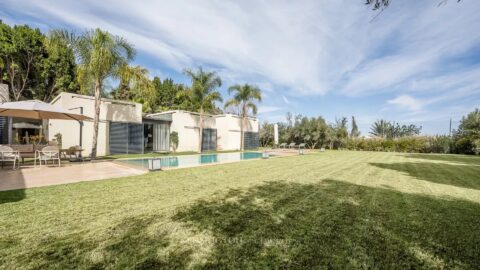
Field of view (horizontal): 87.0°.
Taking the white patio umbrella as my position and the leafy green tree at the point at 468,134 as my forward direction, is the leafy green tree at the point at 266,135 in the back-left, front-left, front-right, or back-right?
front-left

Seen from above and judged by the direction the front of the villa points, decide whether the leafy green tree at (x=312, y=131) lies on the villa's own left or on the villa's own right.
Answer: on the villa's own left

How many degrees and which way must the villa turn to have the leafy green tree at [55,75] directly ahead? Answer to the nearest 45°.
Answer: approximately 180°

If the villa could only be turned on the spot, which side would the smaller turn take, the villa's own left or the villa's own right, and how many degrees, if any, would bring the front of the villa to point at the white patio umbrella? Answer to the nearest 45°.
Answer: approximately 45° to the villa's own right

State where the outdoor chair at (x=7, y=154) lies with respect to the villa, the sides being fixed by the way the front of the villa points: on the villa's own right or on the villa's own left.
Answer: on the villa's own right

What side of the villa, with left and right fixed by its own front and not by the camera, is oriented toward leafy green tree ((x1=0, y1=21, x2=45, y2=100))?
back

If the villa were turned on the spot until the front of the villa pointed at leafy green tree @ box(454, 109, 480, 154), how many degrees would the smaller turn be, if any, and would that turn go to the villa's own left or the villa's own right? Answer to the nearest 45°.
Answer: approximately 45° to the villa's own left

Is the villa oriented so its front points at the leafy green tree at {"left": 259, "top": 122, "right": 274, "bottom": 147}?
no

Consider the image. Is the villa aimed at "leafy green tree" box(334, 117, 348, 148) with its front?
no

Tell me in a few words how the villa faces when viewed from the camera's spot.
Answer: facing the viewer and to the right of the viewer

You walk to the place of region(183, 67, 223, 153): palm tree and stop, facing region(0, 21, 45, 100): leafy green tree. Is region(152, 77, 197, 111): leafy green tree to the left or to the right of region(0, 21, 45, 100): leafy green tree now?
right

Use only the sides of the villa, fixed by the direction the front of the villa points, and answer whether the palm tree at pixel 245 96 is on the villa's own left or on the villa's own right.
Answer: on the villa's own left

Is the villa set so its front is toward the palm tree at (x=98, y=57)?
no

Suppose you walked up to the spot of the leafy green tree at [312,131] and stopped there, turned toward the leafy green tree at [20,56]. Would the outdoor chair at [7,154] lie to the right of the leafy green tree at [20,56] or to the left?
left

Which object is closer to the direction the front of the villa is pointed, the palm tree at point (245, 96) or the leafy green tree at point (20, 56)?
the palm tree

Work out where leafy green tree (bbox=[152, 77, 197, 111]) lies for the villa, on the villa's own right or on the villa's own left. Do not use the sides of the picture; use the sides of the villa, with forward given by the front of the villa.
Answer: on the villa's own left

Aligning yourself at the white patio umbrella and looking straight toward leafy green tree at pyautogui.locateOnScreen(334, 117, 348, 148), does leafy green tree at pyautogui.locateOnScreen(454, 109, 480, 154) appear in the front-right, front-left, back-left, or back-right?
front-right

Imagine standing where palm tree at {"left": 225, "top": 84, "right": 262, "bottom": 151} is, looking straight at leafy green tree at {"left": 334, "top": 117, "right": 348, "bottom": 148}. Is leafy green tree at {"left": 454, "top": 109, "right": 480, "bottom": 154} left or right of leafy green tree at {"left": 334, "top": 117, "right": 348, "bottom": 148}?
right
